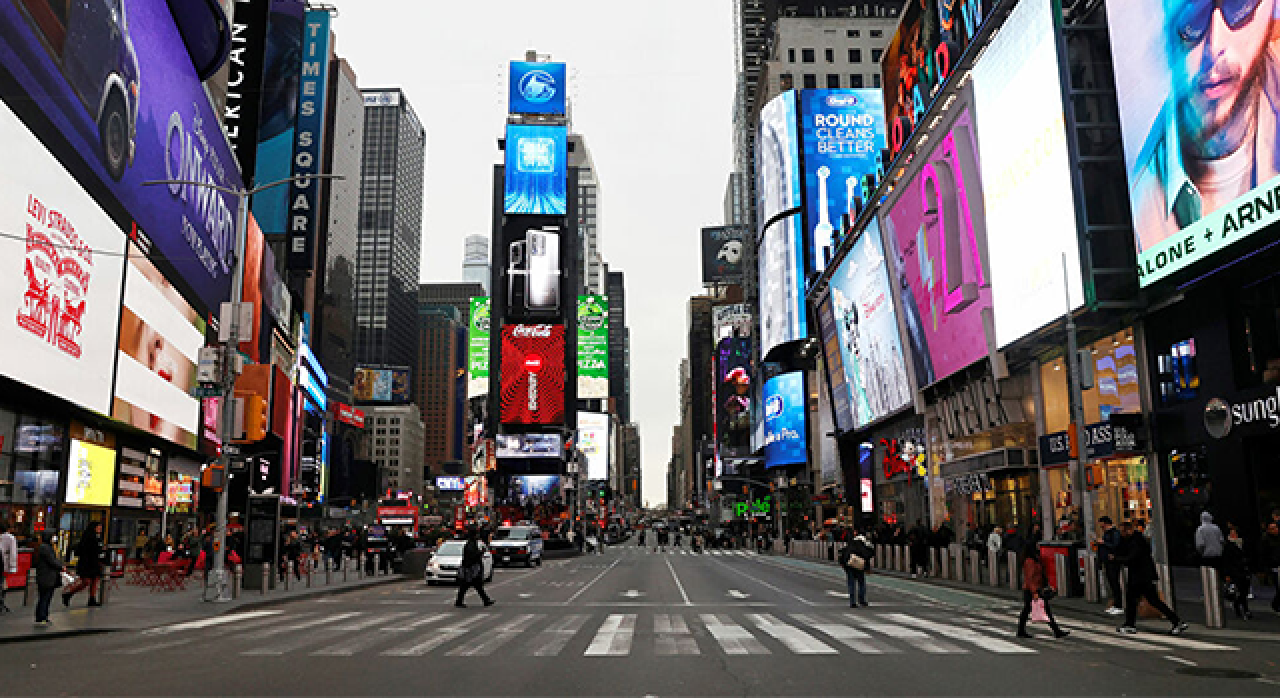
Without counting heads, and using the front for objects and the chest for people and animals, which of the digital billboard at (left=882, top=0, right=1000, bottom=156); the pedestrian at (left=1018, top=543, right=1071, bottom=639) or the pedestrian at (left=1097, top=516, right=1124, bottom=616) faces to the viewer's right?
the pedestrian at (left=1018, top=543, right=1071, bottom=639)

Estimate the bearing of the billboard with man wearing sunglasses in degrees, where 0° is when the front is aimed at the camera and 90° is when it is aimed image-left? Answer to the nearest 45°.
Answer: approximately 45°

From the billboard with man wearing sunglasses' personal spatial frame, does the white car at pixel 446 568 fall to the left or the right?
on its right

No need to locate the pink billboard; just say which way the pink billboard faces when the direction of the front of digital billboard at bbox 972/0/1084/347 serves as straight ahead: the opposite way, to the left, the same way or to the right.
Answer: the same way

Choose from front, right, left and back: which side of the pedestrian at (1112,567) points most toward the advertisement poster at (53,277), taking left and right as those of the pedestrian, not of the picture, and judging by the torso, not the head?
front

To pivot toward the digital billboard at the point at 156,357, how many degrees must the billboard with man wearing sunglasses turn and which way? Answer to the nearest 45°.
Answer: approximately 45° to its right

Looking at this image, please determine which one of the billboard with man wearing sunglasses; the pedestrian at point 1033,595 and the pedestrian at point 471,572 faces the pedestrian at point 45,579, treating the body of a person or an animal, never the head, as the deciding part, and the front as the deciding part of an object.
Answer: the billboard with man wearing sunglasses

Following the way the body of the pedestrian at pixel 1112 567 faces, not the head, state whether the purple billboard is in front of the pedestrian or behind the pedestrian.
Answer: in front

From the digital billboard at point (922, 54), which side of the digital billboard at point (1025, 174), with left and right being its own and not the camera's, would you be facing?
right

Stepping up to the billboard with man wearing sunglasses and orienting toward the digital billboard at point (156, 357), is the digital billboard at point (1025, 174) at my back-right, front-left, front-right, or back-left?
front-right

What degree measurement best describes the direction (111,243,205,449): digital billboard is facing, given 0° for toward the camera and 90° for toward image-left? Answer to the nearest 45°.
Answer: approximately 315°

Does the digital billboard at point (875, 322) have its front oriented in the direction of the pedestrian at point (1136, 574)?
no

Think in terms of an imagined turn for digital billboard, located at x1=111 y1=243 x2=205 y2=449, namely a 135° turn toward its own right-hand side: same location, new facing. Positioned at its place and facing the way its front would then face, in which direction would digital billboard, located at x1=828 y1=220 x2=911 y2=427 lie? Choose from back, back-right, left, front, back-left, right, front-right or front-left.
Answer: back

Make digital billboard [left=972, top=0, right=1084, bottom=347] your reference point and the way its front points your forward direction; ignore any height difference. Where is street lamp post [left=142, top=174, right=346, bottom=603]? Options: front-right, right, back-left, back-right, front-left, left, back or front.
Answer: front
